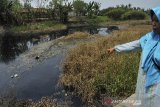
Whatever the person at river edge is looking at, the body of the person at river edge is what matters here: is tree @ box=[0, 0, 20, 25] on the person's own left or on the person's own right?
on the person's own right

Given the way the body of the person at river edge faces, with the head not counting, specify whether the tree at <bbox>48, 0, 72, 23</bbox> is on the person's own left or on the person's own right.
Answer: on the person's own right
